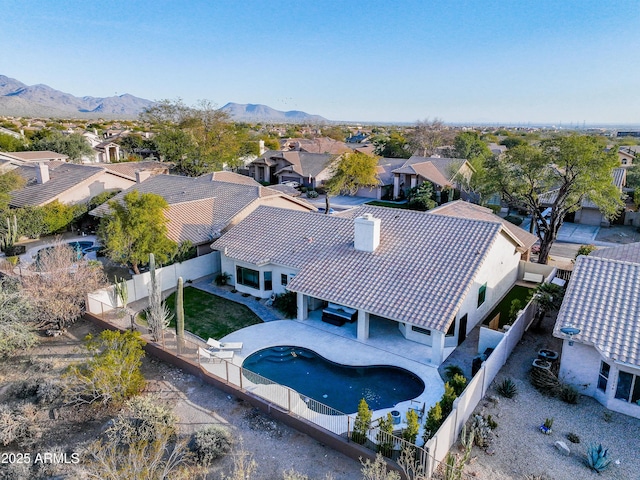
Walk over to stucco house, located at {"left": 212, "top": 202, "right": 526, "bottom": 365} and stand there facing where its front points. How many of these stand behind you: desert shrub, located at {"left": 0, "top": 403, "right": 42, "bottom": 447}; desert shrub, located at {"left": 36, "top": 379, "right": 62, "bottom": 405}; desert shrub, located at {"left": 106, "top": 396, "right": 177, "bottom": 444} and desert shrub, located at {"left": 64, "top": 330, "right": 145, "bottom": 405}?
4

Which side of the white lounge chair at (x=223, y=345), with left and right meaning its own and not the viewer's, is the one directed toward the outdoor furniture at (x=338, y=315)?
front

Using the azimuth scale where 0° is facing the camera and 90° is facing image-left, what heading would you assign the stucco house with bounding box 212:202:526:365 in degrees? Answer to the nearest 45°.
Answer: approximately 225°

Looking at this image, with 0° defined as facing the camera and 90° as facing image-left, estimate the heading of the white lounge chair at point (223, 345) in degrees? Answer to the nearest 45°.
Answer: approximately 270°

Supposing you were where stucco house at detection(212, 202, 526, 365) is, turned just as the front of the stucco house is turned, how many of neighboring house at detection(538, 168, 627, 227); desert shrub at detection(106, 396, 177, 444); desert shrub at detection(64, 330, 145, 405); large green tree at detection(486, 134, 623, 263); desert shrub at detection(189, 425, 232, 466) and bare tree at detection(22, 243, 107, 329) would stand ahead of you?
2

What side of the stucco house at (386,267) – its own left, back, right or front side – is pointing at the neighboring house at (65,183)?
left

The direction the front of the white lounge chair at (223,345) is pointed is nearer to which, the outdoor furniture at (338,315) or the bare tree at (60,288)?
the outdoor furniture

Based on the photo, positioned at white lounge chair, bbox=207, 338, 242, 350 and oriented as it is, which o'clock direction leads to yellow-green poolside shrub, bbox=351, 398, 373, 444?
The yellow-green poolside shrub is roughly at 2 o'clock from the white lounge chair.

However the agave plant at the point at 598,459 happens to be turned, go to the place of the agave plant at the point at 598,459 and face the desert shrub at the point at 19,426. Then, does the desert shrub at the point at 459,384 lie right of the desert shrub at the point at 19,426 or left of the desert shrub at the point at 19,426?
right

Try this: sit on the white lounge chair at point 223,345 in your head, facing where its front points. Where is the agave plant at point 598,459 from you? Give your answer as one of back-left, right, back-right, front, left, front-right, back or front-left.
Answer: front-right

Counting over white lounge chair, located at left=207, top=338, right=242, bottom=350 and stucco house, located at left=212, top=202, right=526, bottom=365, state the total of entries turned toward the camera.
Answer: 0

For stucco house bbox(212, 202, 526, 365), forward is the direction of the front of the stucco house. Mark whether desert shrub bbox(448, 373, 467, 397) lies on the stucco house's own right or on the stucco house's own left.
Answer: on the stucco house's own right

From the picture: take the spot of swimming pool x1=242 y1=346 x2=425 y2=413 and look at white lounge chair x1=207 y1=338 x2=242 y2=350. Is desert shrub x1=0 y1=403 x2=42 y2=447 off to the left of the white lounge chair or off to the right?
left

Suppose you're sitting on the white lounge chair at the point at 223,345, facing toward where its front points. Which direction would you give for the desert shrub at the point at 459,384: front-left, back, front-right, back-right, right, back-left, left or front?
front-right

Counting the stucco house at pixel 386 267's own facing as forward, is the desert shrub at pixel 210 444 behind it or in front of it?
behind

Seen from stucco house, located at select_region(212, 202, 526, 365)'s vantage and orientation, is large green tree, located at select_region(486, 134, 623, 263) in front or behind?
in front

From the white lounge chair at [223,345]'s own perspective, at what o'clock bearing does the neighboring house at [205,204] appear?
The neighboring house is roughly at 9 o'clock from the white lounge chair.
